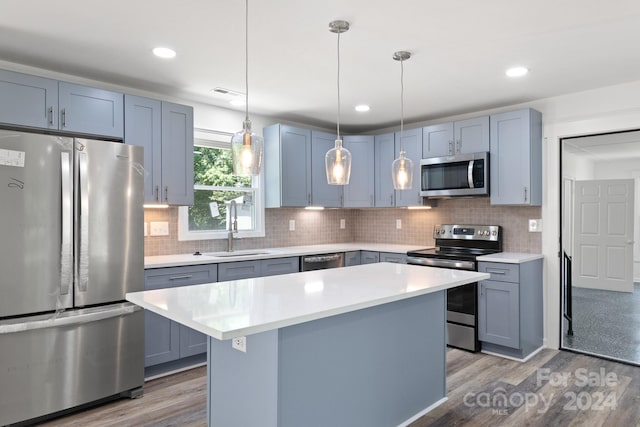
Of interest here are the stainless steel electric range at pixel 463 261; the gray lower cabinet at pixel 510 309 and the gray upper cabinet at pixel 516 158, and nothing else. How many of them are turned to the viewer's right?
0

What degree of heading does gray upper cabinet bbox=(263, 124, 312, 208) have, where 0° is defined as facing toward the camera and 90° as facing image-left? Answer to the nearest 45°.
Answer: approximately 315°

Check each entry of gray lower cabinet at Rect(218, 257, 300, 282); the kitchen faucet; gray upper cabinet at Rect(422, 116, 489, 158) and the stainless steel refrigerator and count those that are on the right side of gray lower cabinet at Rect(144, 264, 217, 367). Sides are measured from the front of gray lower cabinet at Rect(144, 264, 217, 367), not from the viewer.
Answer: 1

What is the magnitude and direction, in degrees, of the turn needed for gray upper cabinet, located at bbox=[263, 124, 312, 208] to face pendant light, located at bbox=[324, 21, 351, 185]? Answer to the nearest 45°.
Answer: approximately 45° to its right

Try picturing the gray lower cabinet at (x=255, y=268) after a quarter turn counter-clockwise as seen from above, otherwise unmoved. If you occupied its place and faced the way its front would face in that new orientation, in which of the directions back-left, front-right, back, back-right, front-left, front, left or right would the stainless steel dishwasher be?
front

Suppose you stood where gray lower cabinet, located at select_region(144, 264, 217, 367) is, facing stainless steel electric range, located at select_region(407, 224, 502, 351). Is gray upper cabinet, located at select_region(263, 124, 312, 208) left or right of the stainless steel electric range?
left

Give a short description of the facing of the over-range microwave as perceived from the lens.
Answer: facing the viewer and to the left of the viewer

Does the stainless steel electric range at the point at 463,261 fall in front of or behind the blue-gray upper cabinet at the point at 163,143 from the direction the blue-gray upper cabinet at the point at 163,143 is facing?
in front

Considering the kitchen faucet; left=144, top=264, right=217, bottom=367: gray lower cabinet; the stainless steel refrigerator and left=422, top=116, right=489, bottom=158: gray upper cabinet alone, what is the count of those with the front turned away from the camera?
0

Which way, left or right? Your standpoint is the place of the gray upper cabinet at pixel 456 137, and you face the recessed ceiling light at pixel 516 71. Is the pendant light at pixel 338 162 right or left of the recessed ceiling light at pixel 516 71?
right

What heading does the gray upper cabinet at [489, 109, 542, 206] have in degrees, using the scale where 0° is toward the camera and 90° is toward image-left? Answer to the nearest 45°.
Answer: approximately 45°

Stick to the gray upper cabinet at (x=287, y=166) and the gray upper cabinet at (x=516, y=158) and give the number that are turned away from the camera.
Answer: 0

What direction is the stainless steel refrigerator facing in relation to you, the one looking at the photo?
facing the viewer and to the right of the viewer
